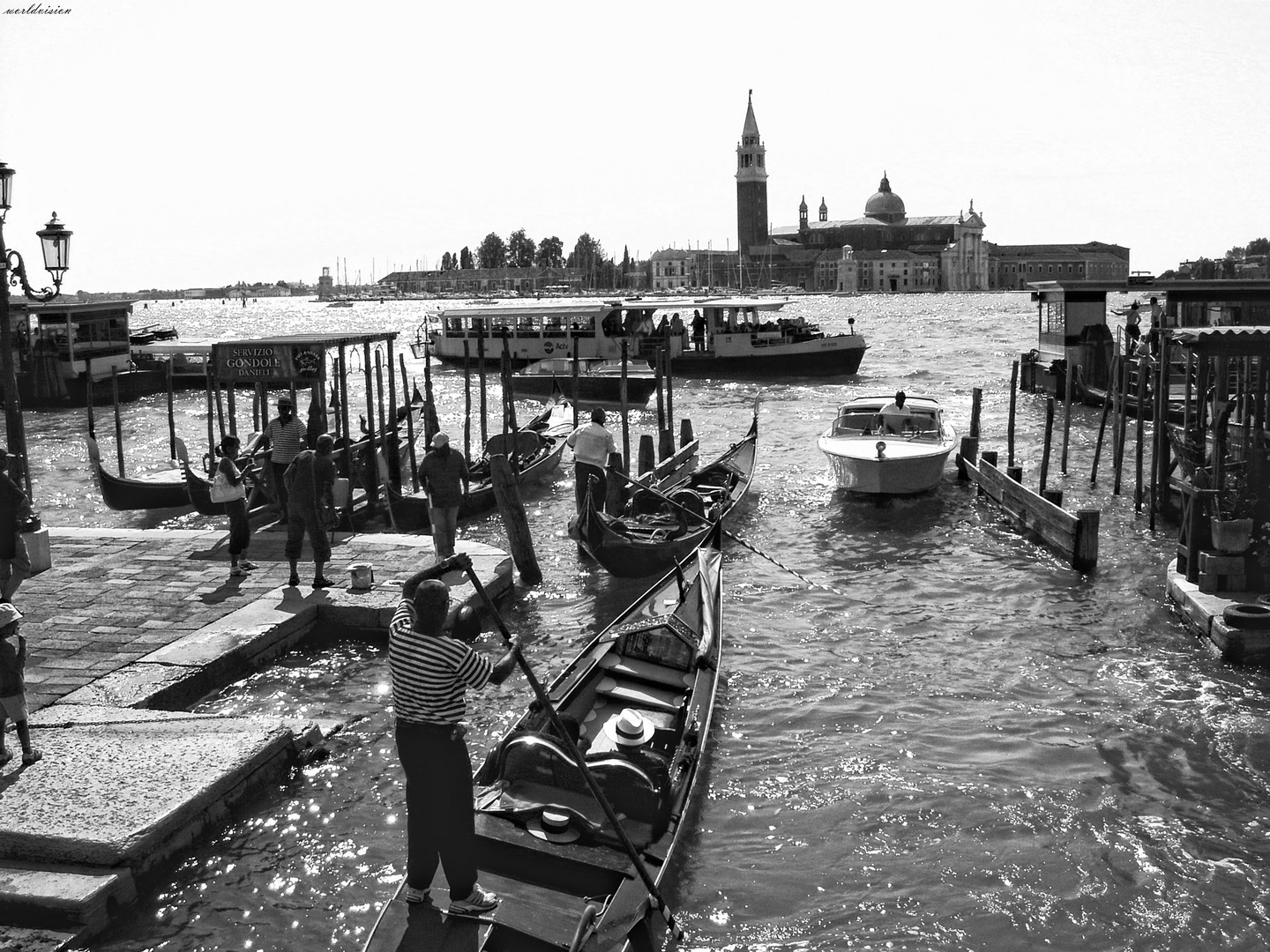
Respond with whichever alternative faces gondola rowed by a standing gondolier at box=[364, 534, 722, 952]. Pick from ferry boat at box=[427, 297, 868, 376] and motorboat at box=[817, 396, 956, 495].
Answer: the motorboat

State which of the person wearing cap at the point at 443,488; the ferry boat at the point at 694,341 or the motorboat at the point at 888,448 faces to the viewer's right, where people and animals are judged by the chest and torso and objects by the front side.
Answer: the ferry boat

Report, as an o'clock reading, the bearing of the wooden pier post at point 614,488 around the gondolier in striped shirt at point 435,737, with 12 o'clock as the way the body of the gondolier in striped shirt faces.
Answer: The wooden pier post is roughly at 11 o'clock from the gondolier in striped shirt.

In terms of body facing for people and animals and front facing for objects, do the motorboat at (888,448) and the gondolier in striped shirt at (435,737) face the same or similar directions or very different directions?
very different directions

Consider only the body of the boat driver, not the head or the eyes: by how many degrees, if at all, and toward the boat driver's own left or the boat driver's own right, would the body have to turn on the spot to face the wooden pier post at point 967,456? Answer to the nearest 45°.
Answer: approximately 45° to the boat driver's own left

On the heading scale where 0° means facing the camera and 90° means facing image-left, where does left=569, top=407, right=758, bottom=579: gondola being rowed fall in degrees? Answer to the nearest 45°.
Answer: approximately 225°

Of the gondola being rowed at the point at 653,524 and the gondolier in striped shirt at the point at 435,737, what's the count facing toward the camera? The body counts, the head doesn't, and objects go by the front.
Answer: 0

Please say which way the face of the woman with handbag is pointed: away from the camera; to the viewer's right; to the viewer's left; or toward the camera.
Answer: to the viewer's right

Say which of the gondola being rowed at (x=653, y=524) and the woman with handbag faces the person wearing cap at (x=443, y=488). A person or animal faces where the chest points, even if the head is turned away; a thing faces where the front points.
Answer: the woman with handbag
